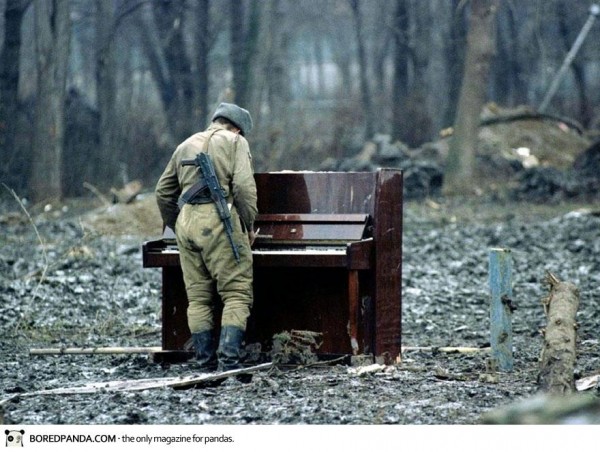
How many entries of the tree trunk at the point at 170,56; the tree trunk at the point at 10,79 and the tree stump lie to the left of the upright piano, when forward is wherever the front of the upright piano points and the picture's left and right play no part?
1

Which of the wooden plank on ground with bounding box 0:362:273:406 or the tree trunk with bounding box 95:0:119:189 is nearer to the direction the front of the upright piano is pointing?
the wooden plank on ground

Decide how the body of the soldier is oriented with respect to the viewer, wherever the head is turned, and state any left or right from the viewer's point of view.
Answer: facing away from the viewer and to the right of the viewer

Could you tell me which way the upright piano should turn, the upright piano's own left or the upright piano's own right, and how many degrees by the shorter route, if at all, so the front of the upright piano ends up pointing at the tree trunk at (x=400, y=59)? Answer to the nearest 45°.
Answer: approximately 135° to the upright piano's own right

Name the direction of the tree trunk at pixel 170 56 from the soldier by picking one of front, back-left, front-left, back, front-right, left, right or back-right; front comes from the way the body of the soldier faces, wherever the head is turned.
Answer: front-left

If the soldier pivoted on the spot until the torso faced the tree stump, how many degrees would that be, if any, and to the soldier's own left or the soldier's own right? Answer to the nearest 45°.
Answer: approximately 90° to the soldier's own right

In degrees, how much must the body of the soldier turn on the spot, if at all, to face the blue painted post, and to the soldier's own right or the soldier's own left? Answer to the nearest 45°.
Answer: approximately 45° to the soldier's own right

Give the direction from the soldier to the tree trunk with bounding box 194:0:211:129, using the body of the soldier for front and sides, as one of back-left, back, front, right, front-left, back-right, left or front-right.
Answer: front-left

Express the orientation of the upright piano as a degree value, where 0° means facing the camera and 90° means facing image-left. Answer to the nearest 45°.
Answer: approximately 45°

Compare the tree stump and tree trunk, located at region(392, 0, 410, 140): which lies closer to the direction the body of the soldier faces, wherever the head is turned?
the tree trunk

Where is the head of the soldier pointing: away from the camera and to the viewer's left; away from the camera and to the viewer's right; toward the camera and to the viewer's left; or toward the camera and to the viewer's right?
away from the camera and to the viewer's right
